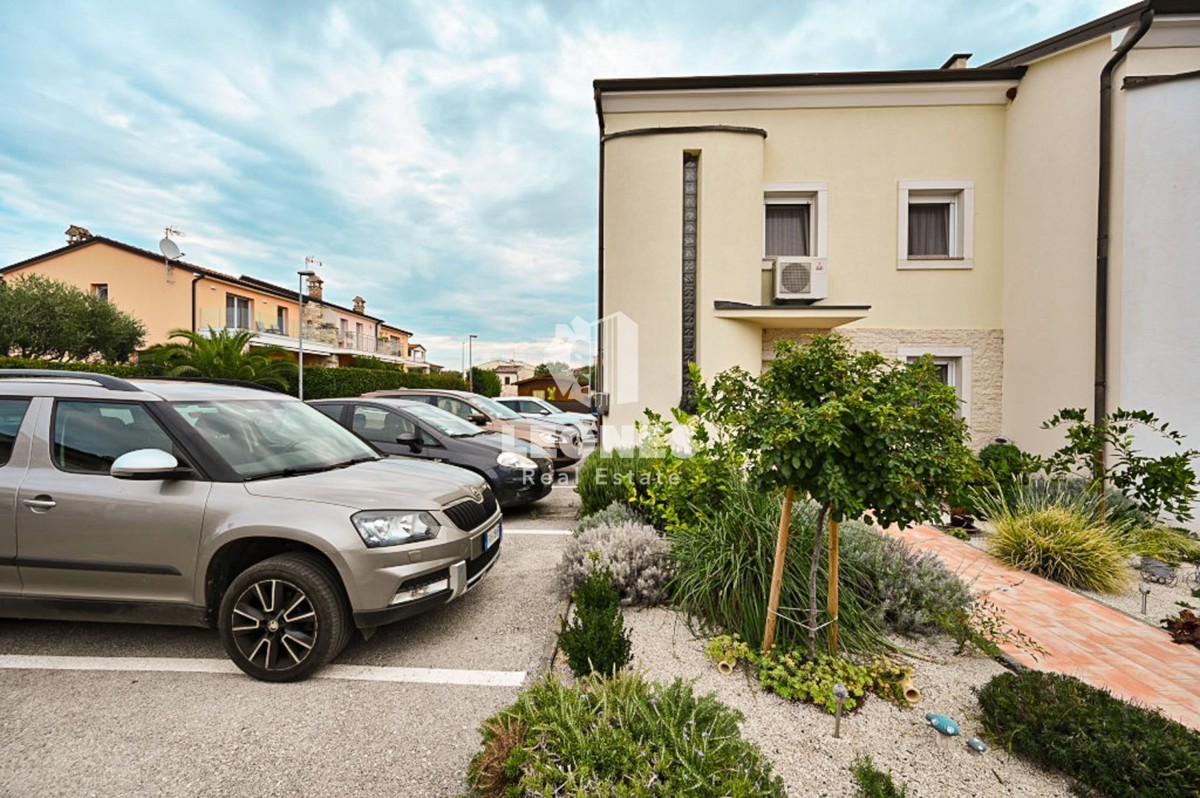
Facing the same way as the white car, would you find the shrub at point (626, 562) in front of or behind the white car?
in front

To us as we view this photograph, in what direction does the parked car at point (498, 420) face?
facing the viewer and to the right of the viewer

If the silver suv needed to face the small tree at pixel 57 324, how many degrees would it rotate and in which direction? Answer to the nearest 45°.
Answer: approximately 135° to its left

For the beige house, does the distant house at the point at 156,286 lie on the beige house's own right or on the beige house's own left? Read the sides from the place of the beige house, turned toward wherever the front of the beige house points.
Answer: on the beige house's own right

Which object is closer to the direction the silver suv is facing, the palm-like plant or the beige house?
the beige house

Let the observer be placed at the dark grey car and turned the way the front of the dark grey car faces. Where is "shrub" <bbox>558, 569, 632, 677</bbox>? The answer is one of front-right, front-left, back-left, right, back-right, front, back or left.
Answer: front-right

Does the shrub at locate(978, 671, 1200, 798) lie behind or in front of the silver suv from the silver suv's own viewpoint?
in front

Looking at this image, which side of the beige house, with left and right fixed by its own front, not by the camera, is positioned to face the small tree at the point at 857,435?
front

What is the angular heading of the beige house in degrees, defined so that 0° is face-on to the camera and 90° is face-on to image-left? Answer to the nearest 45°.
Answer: approximately 0°

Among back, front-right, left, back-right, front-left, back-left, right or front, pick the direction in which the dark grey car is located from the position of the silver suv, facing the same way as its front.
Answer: left

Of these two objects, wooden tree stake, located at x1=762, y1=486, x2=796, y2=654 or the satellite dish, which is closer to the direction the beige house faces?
the wooden tree stake
